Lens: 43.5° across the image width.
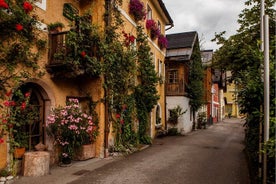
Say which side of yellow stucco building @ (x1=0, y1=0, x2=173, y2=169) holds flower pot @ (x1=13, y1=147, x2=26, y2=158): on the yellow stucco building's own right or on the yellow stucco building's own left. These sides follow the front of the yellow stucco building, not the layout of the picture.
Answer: on the yellow stucco building's own right

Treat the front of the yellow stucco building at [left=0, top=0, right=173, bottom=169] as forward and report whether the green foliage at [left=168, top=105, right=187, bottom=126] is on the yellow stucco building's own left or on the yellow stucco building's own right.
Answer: on the yellow stucco building's own left

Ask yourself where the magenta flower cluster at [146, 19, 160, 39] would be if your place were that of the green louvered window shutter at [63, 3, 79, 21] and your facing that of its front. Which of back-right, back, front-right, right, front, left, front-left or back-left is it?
left

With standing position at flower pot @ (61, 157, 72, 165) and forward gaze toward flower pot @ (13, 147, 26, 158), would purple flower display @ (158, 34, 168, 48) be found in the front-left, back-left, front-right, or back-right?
back-right

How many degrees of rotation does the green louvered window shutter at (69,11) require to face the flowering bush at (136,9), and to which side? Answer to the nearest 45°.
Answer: approximately 90° to its left
